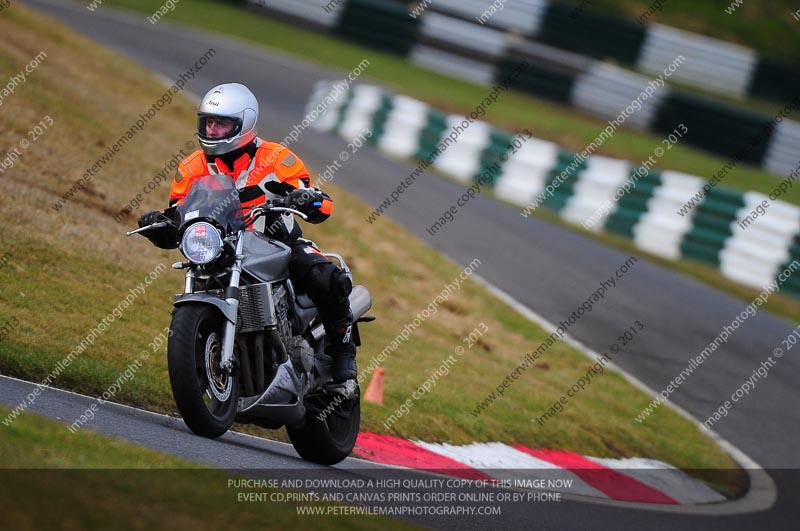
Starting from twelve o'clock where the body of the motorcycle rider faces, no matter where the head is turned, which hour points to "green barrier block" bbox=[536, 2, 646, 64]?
The green barrier block is roughly at 5 o'clock from the motorcycle rider.

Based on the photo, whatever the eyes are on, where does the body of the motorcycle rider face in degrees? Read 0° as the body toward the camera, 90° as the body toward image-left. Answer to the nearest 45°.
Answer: approximately 45°

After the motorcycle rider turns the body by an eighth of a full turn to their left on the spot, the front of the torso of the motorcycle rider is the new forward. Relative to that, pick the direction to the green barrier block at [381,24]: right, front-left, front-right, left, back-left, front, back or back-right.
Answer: back

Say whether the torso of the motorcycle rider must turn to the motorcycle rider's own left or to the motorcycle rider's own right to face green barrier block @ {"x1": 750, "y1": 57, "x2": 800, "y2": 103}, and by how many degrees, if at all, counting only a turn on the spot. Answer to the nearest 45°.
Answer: approximately 180°

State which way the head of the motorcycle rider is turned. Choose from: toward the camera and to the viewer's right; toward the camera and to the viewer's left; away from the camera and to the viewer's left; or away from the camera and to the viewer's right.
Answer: toward the camera and to the viewer's left

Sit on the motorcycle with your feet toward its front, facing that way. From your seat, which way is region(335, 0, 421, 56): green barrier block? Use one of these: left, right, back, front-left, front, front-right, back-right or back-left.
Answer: back-right

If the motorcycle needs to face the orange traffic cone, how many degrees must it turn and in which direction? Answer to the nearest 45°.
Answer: approximately 180°

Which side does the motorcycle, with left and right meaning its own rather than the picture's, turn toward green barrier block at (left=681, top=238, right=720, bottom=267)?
back
